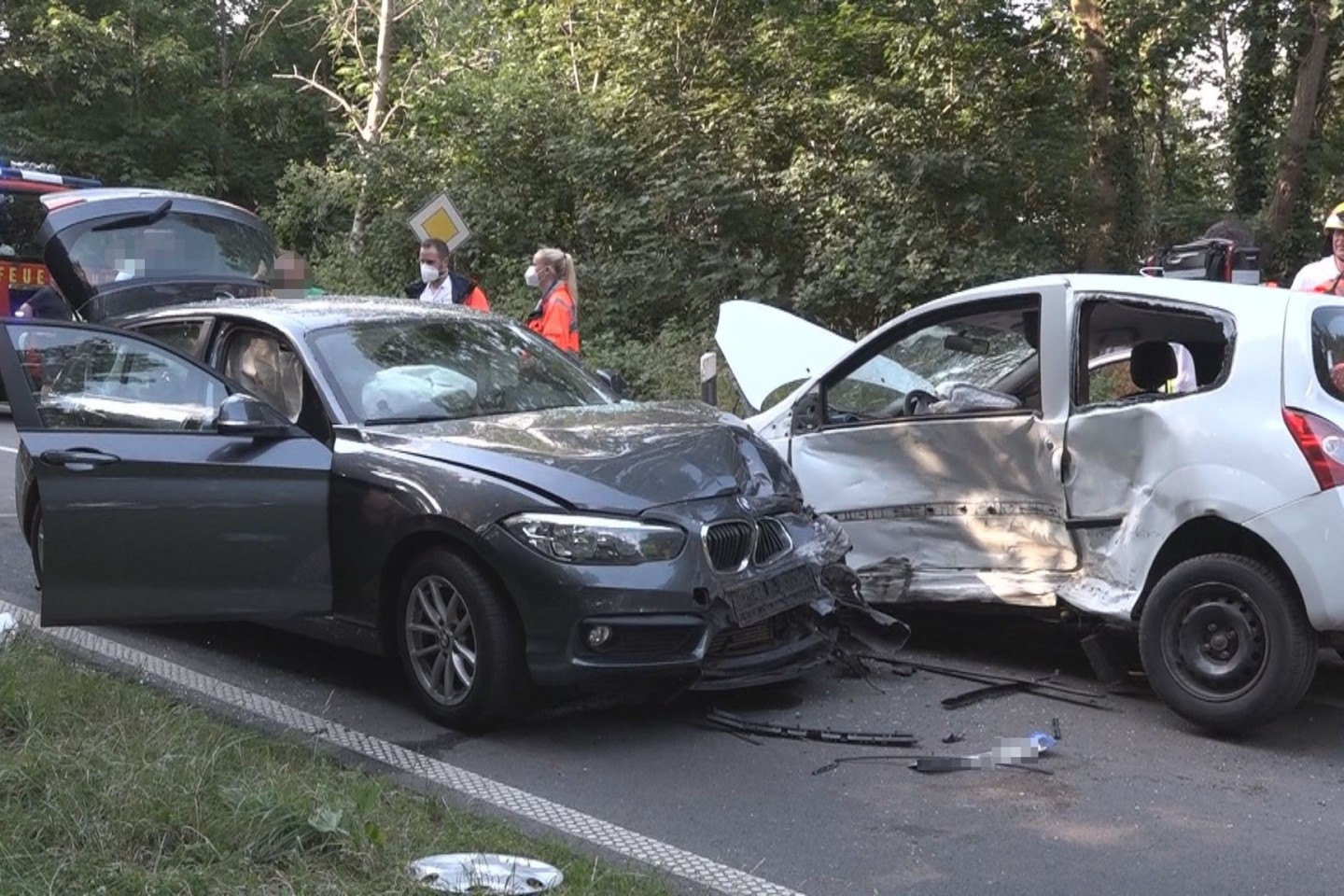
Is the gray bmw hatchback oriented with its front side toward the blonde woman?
no

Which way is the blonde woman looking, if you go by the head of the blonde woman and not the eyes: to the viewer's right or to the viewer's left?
to the viewer's left

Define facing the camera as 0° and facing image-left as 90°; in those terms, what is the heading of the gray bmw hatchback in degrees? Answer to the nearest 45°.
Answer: approximately 315°

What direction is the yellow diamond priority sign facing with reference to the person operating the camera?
facing the viewer

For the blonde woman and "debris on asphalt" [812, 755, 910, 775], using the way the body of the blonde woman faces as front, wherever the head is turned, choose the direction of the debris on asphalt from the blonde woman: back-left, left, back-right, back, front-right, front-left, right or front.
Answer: left

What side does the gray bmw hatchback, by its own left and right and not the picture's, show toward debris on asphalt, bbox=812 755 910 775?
front

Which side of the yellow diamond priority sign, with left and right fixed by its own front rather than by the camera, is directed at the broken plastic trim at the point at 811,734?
front

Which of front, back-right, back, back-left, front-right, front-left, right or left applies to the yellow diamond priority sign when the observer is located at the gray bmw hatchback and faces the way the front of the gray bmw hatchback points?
back-left

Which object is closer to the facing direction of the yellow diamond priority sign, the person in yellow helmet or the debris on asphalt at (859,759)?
the debris on asphalt

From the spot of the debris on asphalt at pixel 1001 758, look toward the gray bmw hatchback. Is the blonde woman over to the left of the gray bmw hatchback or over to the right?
right
